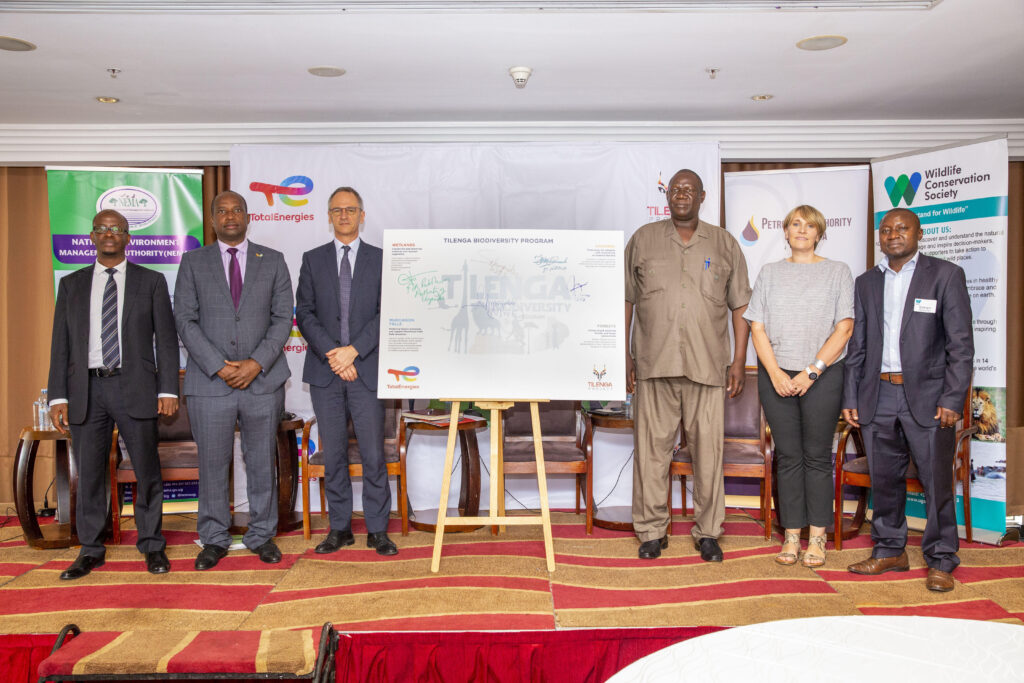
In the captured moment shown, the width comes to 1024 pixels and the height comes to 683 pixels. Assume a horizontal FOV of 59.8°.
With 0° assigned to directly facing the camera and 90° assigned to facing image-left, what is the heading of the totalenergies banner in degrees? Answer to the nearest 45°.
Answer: approximately 0°

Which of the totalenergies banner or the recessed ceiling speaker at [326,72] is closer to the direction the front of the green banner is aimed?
the recessed ceiling speaker

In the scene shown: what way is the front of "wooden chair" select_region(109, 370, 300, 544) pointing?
toward the camera

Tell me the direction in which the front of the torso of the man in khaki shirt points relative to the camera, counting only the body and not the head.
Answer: toward the camera

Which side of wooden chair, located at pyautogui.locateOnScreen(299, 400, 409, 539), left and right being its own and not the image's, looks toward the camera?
front

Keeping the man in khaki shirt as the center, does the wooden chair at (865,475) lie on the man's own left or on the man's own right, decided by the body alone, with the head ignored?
on the man's own left

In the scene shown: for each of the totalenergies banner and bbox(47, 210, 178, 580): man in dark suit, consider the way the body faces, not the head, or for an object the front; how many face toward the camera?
2

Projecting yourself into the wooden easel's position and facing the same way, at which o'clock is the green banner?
The green banner is roughly at 4 o'clock from the wooden easel.

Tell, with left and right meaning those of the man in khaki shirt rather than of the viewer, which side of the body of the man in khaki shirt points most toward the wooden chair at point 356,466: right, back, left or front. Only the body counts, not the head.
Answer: right

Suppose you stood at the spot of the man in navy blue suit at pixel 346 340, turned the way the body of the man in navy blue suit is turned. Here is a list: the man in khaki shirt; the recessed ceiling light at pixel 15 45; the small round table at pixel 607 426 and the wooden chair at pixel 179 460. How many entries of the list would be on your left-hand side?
2

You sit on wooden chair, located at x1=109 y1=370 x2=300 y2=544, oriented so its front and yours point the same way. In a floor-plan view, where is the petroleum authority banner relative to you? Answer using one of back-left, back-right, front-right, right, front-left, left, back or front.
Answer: left

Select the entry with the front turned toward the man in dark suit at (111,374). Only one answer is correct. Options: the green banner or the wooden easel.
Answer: the green banner

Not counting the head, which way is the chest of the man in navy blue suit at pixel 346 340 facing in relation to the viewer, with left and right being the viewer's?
facing the viewer
